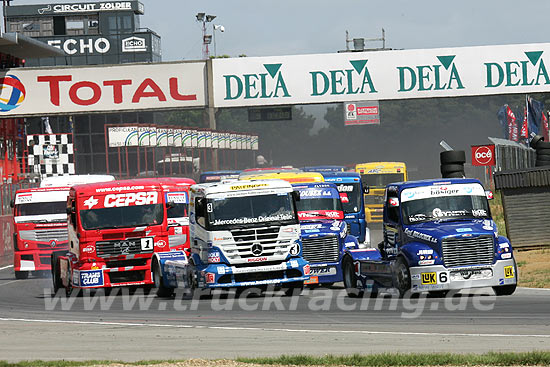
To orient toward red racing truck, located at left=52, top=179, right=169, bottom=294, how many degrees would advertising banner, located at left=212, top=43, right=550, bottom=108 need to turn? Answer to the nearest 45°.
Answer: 0° — it already faces it

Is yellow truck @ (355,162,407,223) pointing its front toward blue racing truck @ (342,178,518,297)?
yes

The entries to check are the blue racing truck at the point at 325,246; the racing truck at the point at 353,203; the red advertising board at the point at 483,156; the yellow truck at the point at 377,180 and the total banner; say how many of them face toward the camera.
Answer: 5

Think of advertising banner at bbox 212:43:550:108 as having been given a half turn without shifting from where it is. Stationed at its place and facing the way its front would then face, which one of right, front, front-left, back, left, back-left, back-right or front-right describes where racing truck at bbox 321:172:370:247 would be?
back

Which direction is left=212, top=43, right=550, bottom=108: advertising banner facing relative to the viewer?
toward the camera

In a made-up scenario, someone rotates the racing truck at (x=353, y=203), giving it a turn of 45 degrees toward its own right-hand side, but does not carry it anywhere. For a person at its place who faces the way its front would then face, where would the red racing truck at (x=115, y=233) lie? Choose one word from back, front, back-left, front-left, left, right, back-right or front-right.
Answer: front

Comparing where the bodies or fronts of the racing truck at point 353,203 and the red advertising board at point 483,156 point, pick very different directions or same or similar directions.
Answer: same or similar directions

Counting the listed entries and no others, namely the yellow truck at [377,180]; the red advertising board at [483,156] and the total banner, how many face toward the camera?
3

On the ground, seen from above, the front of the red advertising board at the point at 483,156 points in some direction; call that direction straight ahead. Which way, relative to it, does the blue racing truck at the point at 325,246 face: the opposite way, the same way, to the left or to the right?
the same way

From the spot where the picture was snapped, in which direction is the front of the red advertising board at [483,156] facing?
facing the viewer

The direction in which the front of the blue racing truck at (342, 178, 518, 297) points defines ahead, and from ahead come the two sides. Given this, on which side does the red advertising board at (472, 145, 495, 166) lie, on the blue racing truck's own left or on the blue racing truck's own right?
on the blue racing truck's own left

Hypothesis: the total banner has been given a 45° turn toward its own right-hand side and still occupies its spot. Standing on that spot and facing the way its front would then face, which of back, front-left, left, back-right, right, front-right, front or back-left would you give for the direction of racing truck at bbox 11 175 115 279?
front-left

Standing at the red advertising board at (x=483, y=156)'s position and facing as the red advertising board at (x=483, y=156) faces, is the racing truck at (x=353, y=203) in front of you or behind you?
in front

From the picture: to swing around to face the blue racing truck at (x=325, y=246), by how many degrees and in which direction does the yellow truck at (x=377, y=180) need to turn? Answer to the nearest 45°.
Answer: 0° — it already faces it

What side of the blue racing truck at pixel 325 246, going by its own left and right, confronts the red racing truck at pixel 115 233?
right
